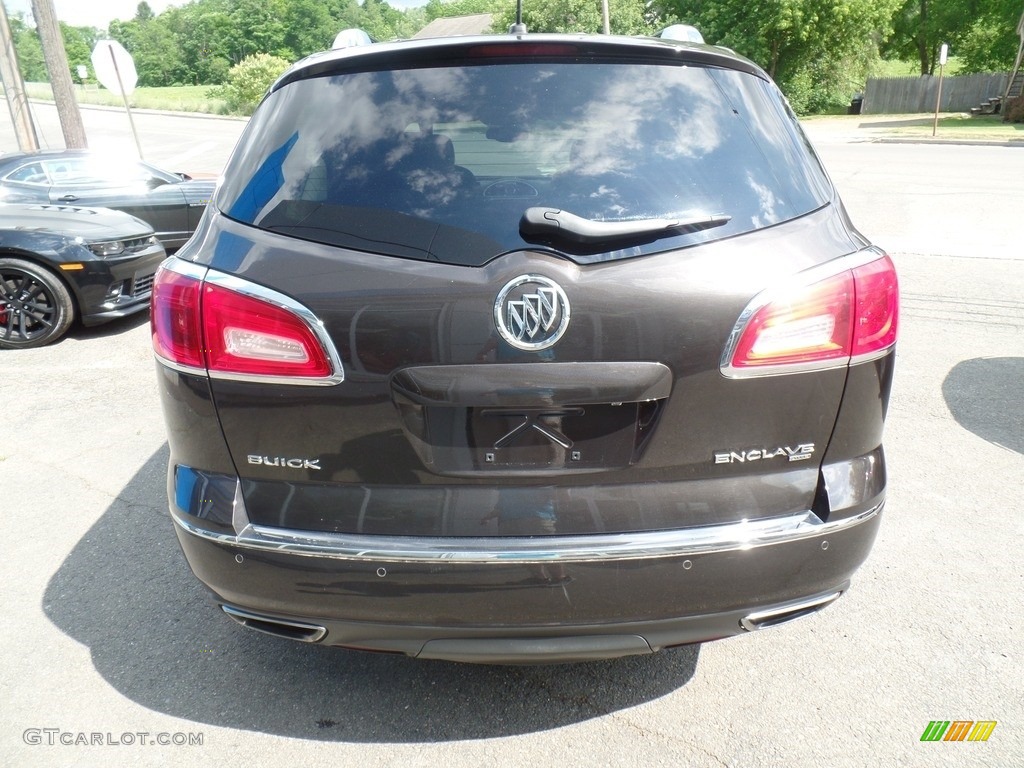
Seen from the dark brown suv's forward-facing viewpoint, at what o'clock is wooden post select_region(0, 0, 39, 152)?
The wooden post is roughly at 11 o'clock from the dark brown suv.

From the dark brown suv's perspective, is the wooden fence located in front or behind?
in front

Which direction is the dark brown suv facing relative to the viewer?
away from the camera

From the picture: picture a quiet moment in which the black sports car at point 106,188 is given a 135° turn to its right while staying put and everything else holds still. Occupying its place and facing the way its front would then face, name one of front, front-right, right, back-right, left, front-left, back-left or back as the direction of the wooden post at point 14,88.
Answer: back-right

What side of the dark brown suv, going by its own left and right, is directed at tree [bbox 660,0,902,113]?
front

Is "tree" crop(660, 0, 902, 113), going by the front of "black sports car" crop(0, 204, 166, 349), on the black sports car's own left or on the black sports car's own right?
on the black sports car's own left

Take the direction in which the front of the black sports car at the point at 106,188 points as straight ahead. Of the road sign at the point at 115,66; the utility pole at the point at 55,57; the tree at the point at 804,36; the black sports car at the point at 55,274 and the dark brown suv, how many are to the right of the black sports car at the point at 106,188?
2

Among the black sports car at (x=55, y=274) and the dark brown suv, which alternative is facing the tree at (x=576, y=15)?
the dark brown suv

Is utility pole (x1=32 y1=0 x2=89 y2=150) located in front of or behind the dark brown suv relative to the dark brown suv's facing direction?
in front

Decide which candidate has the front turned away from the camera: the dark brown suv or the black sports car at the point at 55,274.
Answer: the dark brown suv

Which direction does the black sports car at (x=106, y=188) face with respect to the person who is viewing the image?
facing to the right of the viewer

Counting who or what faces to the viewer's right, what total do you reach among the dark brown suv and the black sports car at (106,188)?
1

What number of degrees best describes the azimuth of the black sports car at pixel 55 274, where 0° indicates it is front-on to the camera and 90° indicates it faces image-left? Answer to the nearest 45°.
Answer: approximately 315°

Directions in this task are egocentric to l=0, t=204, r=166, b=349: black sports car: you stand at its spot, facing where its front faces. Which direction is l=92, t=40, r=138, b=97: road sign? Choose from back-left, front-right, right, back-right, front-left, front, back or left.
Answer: back-left

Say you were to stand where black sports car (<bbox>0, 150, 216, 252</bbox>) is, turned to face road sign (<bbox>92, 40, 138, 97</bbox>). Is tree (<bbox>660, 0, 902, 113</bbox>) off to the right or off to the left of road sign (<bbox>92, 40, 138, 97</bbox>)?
right

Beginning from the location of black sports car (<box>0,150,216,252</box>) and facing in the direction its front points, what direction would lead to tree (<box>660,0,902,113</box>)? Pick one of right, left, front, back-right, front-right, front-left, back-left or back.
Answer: front-left

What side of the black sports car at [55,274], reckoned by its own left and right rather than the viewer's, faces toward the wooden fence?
left

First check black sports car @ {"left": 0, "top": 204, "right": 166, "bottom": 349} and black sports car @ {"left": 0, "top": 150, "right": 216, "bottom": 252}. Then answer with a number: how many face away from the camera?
0

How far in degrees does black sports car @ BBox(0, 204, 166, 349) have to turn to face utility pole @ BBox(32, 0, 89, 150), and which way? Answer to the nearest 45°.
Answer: approximately 135° to its left
